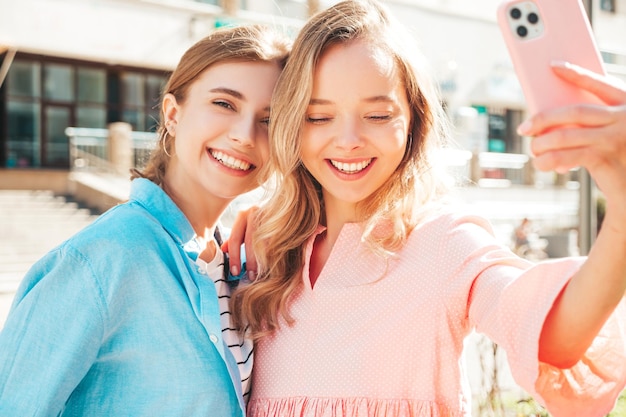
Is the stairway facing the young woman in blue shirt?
yes

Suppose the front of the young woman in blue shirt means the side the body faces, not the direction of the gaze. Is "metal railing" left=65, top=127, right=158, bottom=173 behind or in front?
behind

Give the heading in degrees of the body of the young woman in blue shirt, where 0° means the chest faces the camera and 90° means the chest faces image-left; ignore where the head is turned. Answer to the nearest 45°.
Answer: approximately 315°

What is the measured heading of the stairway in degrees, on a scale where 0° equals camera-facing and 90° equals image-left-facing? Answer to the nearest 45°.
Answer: approximately 0°

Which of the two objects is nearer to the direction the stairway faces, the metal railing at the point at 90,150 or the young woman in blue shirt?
the young woman in blue shirt

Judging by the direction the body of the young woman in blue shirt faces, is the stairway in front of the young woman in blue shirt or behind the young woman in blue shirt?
behind

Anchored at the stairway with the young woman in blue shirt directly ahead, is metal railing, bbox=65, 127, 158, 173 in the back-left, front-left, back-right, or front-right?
back-left
